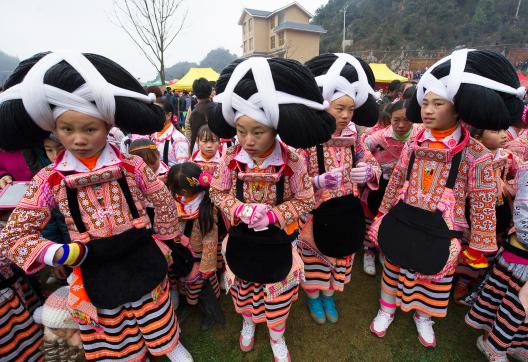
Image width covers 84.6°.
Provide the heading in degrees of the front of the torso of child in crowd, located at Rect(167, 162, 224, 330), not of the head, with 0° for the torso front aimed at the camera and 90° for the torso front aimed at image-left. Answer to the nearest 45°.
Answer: approximately 45°

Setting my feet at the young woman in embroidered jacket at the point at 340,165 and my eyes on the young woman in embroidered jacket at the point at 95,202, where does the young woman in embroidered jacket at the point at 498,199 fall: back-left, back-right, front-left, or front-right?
back-left

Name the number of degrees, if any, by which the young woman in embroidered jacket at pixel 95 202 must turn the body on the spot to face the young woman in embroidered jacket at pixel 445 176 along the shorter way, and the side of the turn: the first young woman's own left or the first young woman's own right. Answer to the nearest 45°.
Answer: approximately 45° to the first young woman's own left

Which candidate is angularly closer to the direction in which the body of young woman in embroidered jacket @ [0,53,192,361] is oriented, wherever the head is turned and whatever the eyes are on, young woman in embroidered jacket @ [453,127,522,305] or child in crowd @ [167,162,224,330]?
the young woman in embroidered jacket

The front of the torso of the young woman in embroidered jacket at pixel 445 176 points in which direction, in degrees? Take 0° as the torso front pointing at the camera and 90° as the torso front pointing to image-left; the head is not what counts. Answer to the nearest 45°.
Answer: approximately 45°

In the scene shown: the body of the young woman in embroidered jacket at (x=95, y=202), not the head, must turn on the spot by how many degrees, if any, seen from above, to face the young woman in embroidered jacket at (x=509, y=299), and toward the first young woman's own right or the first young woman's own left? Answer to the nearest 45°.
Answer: approximately 45° to the first young woman's own left

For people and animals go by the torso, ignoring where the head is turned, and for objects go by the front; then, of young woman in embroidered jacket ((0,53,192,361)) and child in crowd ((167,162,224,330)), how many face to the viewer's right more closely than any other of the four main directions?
0

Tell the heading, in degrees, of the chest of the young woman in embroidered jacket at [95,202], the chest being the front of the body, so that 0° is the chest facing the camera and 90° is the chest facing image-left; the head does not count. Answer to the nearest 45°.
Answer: approximately 0°

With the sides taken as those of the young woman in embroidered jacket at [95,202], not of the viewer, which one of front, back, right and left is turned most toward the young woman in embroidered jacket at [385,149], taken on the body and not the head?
left

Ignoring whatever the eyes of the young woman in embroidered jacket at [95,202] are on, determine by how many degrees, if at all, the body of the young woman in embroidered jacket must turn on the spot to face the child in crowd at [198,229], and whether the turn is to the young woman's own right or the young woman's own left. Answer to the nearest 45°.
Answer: approximately 135° to the young woman's own left
